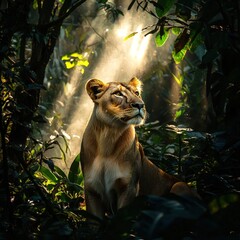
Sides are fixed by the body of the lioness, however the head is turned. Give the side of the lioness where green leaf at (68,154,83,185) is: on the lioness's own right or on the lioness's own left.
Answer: on the lioness's own right

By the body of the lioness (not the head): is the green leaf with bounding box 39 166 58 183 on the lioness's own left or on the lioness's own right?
on the lioness's own right

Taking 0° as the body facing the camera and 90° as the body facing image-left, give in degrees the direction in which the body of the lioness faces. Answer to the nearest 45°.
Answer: approximately 45°
